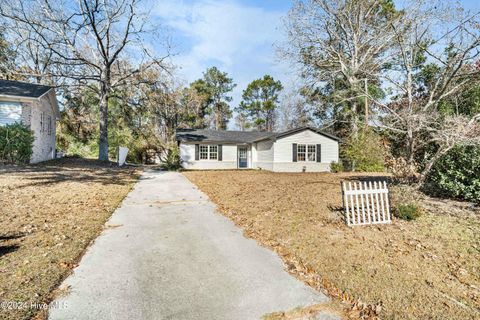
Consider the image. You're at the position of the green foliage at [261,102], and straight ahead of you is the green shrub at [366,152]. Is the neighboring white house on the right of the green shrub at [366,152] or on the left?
right

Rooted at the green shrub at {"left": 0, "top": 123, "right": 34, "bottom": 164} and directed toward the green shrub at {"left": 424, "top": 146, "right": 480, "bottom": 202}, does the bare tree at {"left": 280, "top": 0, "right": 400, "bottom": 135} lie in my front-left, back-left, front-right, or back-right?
front-left

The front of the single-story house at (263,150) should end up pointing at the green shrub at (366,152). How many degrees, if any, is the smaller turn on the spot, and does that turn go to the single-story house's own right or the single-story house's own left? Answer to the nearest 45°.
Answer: approximately 90° to the single-story house's own left

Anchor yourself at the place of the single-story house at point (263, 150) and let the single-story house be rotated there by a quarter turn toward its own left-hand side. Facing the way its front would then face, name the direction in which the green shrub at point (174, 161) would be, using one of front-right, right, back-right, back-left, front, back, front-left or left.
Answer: back

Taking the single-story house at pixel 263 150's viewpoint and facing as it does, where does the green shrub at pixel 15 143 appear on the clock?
The green shrub is roughly at 2 o'clock from the single-story house.

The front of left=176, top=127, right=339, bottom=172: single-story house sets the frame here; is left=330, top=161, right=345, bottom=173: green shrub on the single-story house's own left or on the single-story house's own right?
on the single-story house's own left

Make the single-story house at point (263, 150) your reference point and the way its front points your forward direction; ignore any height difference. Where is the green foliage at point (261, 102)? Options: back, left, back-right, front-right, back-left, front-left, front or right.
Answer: back

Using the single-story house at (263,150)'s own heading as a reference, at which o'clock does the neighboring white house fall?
The neighboring white house is roughly at 2 o'clock from the single-story house.

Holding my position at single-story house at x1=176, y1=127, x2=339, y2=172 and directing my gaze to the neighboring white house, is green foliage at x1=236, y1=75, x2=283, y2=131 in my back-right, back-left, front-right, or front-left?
back-right

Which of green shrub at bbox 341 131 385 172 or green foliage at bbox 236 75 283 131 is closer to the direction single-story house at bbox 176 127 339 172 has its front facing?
the green shrub

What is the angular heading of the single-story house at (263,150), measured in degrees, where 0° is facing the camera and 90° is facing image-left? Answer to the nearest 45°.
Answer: approximately 0°
